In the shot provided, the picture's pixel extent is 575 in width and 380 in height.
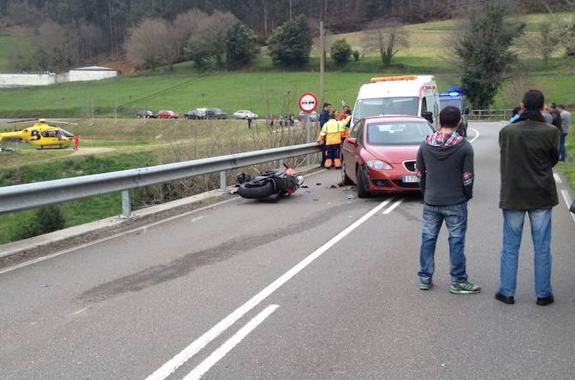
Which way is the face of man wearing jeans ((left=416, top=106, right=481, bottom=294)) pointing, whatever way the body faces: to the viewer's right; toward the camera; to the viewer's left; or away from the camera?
away from the camera

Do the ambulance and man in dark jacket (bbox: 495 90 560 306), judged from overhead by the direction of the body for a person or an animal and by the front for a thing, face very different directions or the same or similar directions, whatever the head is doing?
very different directions

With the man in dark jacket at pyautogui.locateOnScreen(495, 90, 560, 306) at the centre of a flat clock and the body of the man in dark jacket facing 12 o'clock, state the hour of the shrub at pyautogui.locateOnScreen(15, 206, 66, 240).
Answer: The shrub is roughly at 10 o'clock from the man in dark jacket.

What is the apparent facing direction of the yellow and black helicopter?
to the viewer's right

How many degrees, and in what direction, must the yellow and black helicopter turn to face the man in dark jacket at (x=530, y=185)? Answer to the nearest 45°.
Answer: approximately 90° to its right

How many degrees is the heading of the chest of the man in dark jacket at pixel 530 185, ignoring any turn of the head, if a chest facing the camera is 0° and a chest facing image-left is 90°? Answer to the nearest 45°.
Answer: approximately 180°

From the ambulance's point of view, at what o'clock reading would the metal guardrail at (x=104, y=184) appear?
The metal guardrail is roughly at 1 o'clock from the ambulance.

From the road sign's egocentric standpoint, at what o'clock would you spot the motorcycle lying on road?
The motorcycle lying on road is roughly at 12 o'clock from the road sign.

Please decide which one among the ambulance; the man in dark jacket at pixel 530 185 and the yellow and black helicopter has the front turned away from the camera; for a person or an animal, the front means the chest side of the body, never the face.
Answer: the man in dark jacket

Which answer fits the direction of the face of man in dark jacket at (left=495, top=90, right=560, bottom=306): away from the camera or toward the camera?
away from the camera
